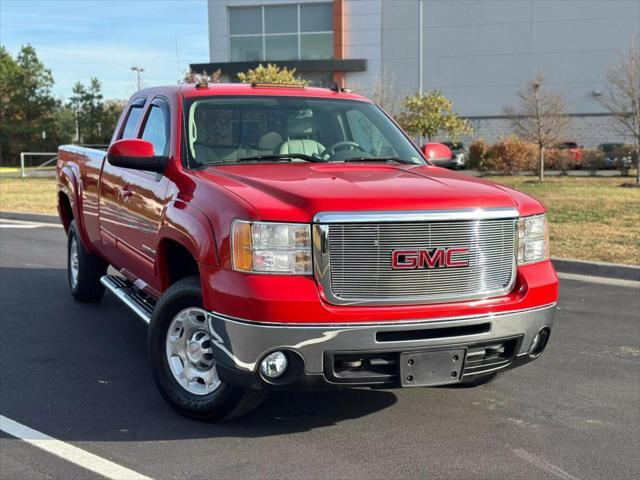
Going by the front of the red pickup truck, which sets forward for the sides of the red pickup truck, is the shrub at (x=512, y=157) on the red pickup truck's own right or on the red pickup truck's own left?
on the red pickup truck's own left

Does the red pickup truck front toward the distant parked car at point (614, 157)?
no

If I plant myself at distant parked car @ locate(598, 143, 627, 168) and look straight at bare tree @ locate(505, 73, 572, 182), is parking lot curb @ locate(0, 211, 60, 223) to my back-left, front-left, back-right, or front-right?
front-left

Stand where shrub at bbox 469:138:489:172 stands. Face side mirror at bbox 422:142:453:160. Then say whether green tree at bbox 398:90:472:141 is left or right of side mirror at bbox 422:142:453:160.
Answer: right

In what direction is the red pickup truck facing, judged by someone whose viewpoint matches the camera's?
facing the viewer and to the right of the viewer

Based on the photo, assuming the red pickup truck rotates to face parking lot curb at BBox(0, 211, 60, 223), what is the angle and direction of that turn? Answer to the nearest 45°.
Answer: approximately 180°

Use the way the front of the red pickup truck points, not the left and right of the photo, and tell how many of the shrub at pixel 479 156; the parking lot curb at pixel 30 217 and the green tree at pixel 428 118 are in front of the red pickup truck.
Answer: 0

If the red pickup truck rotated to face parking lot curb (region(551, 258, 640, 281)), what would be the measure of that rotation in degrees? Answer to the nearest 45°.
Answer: approximately 90° to its left

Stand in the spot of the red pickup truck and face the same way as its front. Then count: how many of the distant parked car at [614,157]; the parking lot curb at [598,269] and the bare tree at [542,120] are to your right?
0

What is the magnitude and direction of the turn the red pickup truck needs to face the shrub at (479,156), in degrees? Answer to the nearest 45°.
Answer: approximately 135° to its left

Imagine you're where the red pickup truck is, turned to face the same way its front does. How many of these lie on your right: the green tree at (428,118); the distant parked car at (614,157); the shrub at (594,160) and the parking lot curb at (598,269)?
0

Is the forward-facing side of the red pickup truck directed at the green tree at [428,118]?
no

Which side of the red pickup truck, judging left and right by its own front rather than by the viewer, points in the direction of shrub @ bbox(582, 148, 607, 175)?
left

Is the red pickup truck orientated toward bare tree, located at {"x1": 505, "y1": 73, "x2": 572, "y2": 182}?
no

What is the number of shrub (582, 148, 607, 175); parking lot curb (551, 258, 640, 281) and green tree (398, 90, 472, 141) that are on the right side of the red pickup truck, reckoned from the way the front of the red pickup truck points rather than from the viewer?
0
